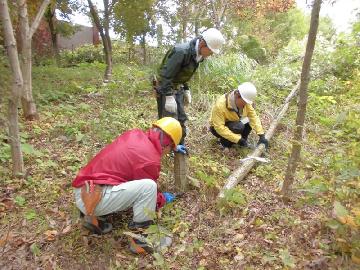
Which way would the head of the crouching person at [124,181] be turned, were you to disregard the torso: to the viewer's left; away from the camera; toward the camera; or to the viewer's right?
to the viewer's right

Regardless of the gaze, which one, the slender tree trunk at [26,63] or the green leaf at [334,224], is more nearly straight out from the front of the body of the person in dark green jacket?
the green leaf

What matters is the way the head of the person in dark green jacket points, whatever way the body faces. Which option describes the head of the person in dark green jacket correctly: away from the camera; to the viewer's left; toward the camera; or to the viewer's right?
to the viewer's right

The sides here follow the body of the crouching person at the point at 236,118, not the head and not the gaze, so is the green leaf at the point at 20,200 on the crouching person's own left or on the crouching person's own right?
on the crouching person's own right

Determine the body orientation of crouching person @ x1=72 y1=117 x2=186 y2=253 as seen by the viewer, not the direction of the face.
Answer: to the viewer's right

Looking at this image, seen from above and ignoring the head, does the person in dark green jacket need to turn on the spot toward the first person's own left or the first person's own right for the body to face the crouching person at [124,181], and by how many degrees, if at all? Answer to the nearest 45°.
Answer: approximately 45° to the first person's own right

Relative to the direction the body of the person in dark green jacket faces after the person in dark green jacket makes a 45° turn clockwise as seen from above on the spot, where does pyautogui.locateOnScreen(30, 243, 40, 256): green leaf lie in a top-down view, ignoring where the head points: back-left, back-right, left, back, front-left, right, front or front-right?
front-right
